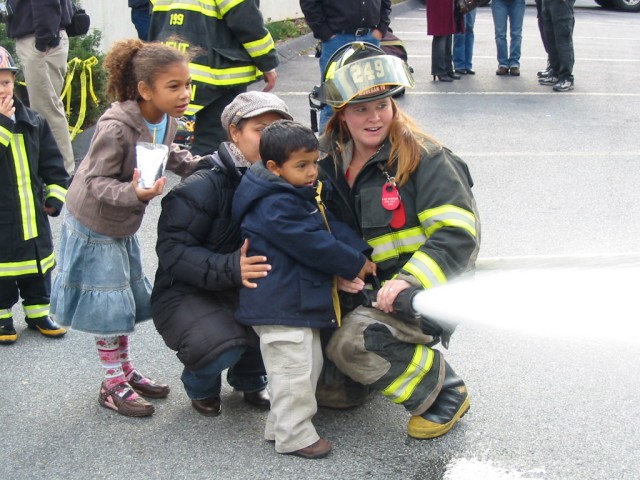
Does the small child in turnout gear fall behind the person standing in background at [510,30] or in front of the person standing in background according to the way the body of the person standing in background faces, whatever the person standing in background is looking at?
in front

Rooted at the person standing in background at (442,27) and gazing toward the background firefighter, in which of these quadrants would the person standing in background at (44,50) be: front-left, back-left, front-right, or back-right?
front-right

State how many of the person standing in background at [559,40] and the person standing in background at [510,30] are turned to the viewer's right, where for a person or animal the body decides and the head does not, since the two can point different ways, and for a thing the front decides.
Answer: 0

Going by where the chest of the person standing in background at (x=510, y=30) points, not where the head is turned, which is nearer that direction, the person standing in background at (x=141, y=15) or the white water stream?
the white water stream

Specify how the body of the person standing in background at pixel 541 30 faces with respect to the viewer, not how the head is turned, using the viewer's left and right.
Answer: facing the viewer and to the left of the viewer

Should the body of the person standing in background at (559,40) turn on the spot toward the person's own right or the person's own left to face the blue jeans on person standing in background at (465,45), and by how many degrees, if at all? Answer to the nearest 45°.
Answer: approximately 90° to the person's own right

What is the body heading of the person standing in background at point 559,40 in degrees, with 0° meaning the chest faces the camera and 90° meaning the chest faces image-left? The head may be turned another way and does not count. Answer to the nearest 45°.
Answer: approximately 45°

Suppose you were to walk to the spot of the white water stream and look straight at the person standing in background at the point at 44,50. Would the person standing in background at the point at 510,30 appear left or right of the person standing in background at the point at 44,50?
right

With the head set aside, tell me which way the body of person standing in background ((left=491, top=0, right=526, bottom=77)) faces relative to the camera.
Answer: toward the camera
